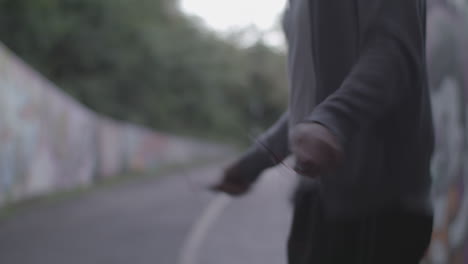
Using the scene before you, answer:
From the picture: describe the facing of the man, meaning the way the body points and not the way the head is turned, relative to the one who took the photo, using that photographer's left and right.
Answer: facing the viewer and to the left of the viewer
